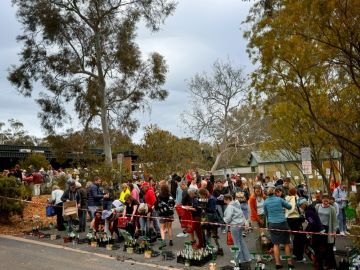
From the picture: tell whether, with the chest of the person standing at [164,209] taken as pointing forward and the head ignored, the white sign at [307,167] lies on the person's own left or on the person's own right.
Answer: on the person's own right

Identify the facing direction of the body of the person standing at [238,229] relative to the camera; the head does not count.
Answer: to the viewer's left

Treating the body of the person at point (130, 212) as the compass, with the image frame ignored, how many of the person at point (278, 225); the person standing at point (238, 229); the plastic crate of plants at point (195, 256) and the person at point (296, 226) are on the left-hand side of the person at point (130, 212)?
4

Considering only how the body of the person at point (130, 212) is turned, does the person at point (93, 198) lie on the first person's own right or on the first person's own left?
on the first person's own right

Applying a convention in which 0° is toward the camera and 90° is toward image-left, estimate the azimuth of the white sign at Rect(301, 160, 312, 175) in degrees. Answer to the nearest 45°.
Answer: approximately 0°

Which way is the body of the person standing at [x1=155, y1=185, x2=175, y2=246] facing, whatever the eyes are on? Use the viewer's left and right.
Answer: facing away from the viewer

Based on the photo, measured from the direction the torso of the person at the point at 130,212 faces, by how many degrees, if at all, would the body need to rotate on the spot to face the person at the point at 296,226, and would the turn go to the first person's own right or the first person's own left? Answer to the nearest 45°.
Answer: approximately 90° to the first person's own left
